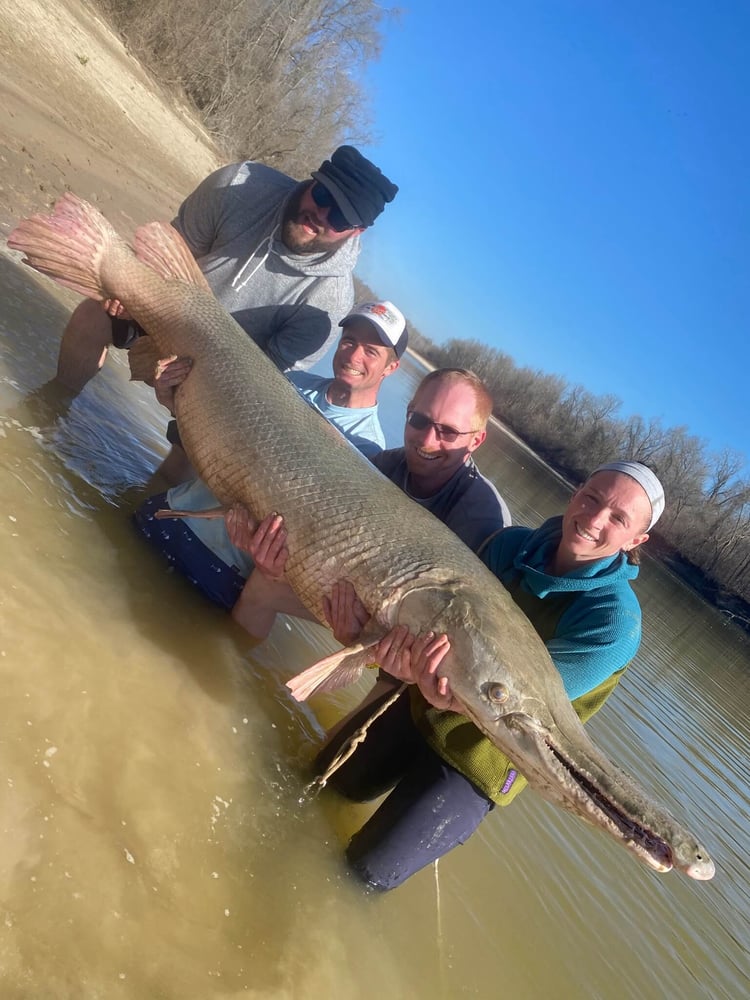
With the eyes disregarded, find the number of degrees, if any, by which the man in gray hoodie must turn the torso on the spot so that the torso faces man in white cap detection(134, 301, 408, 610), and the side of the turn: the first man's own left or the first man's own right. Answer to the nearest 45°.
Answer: approximately 45° to the first man's own left

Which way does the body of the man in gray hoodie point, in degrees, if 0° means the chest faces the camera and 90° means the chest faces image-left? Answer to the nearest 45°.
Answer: approximately 0°
